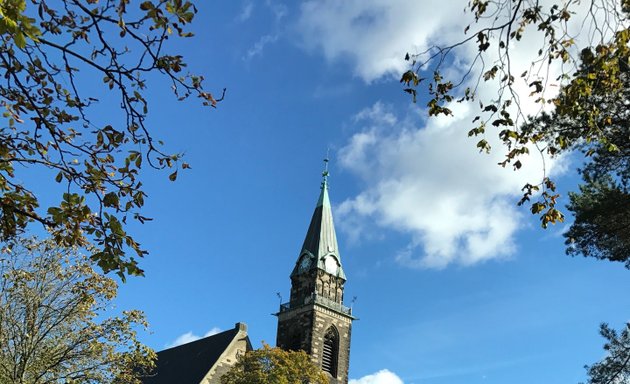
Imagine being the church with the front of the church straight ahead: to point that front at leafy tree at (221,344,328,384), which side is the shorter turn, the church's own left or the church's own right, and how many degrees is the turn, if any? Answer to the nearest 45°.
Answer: approximately 45° to the church's own right

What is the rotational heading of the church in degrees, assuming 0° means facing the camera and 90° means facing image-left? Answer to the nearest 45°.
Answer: approximately 315°

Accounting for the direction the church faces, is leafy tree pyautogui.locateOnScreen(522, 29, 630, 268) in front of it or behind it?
in front
